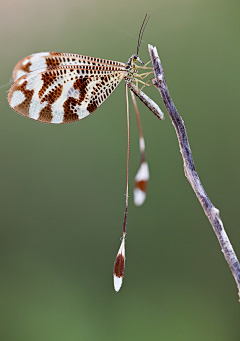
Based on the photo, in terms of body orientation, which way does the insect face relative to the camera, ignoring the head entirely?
to the viewer's right
